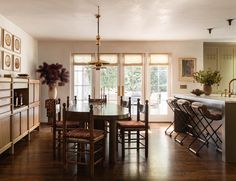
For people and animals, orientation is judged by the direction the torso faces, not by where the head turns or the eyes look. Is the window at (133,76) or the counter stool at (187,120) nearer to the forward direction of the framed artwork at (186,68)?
the counter stool

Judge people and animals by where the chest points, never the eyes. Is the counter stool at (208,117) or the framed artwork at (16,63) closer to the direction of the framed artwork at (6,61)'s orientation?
the counter stool

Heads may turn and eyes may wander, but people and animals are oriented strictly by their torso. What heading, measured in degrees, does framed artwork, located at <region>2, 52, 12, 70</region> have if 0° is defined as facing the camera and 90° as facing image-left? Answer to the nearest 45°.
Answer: approximately 315°

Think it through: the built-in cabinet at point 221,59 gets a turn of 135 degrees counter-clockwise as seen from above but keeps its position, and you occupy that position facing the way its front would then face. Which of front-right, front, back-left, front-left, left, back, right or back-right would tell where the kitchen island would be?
back-right

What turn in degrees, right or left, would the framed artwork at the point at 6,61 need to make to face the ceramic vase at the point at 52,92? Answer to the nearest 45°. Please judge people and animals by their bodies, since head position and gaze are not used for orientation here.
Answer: approximately 90° to its left

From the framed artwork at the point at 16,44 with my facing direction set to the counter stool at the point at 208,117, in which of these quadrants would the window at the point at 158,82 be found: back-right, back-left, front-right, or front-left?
front-left

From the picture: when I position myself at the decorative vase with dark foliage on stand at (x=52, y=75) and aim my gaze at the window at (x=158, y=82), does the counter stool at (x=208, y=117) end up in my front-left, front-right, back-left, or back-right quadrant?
front-right

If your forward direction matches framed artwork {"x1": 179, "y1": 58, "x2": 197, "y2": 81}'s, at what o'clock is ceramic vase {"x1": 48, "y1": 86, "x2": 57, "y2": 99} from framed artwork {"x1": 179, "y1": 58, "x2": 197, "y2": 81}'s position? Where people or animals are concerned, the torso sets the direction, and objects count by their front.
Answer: The ceramic vase is roughly at 2 o'clock from the framed artwork.

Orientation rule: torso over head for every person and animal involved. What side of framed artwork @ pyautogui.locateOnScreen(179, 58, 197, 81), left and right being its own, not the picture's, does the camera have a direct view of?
front

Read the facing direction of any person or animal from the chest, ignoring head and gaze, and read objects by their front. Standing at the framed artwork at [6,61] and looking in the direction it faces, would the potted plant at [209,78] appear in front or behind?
in front

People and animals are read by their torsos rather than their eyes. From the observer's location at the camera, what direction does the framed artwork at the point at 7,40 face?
facing the viewer and to the right of the viewer

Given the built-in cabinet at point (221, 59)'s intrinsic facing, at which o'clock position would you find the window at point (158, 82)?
The window is roughly at 2 o'clock from the built-in cabinet.
